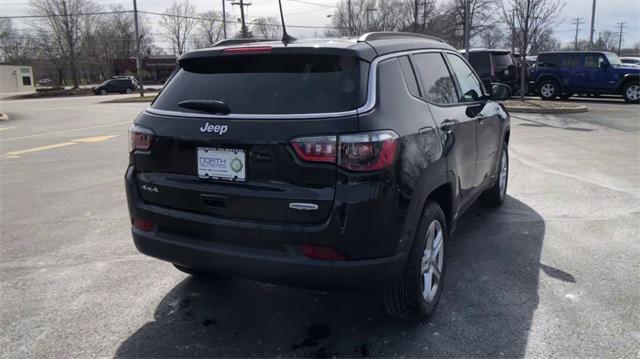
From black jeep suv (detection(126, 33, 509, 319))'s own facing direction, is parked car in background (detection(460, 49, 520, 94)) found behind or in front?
in front

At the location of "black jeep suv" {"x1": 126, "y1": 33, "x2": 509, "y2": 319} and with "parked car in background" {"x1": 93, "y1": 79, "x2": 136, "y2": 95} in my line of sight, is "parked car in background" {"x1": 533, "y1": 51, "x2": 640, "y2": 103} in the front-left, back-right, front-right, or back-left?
front-right

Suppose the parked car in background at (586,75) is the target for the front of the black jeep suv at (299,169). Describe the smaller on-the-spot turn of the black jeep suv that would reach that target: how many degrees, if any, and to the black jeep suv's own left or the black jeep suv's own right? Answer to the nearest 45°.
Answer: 0° — it already faces it

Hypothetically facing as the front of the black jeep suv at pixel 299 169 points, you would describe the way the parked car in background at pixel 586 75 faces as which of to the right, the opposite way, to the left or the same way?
to the right

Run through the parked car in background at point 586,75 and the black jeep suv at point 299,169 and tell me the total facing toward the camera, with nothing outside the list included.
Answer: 0

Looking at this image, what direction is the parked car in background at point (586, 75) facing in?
to the viewer's right

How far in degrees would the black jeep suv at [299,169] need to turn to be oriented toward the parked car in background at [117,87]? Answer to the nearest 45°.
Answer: approximately 45° to its left

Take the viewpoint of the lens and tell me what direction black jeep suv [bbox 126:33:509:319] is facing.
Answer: facing away from the viewer and to the right of the viewer

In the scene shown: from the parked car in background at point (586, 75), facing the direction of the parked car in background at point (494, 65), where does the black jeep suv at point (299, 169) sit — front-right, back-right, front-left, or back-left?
front-left

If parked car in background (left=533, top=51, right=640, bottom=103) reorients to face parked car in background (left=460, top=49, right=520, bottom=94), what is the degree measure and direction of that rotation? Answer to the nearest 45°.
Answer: approximately 135° to its right

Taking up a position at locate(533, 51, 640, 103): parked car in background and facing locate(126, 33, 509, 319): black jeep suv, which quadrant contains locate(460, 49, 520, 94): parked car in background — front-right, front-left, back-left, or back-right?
front-right

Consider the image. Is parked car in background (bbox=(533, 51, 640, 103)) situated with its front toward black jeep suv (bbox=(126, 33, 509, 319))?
no

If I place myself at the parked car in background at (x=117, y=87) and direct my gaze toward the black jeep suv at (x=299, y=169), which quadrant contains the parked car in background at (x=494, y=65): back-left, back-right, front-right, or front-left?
front-left
